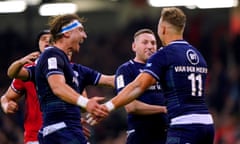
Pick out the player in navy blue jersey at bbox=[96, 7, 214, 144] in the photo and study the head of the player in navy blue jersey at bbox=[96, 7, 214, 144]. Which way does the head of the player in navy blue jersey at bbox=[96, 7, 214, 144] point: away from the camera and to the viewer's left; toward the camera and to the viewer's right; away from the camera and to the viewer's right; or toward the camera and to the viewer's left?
away from the camera and to the viewer's left

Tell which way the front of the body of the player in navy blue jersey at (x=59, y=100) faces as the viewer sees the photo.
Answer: to the viewer's right

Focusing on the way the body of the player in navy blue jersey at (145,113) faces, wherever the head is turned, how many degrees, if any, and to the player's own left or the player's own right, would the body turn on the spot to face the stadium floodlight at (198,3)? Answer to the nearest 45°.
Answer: approximately 135° to the player's own left

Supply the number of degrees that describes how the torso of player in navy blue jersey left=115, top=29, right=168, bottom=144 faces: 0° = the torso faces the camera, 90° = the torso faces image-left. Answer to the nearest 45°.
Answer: approximately 315°

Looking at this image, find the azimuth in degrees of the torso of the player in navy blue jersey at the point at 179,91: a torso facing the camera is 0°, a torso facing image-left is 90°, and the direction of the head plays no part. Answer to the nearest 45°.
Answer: approximately 135°

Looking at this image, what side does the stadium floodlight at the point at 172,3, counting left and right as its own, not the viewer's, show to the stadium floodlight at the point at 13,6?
right

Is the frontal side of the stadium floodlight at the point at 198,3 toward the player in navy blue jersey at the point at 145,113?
yes

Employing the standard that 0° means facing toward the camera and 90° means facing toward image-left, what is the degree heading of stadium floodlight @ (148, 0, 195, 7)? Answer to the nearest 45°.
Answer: approximately 0°

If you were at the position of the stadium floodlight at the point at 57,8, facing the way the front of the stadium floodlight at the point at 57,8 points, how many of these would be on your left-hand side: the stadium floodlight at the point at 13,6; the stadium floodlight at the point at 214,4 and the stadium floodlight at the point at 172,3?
2
